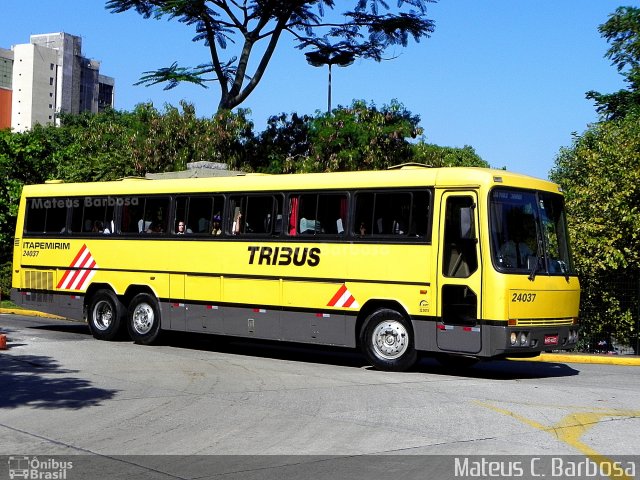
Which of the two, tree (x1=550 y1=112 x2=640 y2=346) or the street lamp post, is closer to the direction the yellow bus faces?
the tree

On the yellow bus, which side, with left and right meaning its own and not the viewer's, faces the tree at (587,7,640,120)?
left

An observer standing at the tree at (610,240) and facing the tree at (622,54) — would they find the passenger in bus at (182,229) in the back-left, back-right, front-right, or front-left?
back-left

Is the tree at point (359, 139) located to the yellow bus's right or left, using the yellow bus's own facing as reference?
on its left

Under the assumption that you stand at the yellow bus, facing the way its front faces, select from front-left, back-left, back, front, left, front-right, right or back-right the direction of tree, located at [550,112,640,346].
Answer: left

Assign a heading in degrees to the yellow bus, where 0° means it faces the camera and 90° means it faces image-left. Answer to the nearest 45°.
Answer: approximately 315°

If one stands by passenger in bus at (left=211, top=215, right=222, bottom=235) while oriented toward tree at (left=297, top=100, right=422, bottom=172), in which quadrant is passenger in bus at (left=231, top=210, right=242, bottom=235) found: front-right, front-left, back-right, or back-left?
back-right

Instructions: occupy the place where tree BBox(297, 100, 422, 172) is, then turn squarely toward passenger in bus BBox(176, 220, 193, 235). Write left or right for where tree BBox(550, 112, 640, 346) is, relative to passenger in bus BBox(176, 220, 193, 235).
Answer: left

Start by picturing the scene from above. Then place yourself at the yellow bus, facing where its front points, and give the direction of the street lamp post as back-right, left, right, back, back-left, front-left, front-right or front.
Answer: back-left
